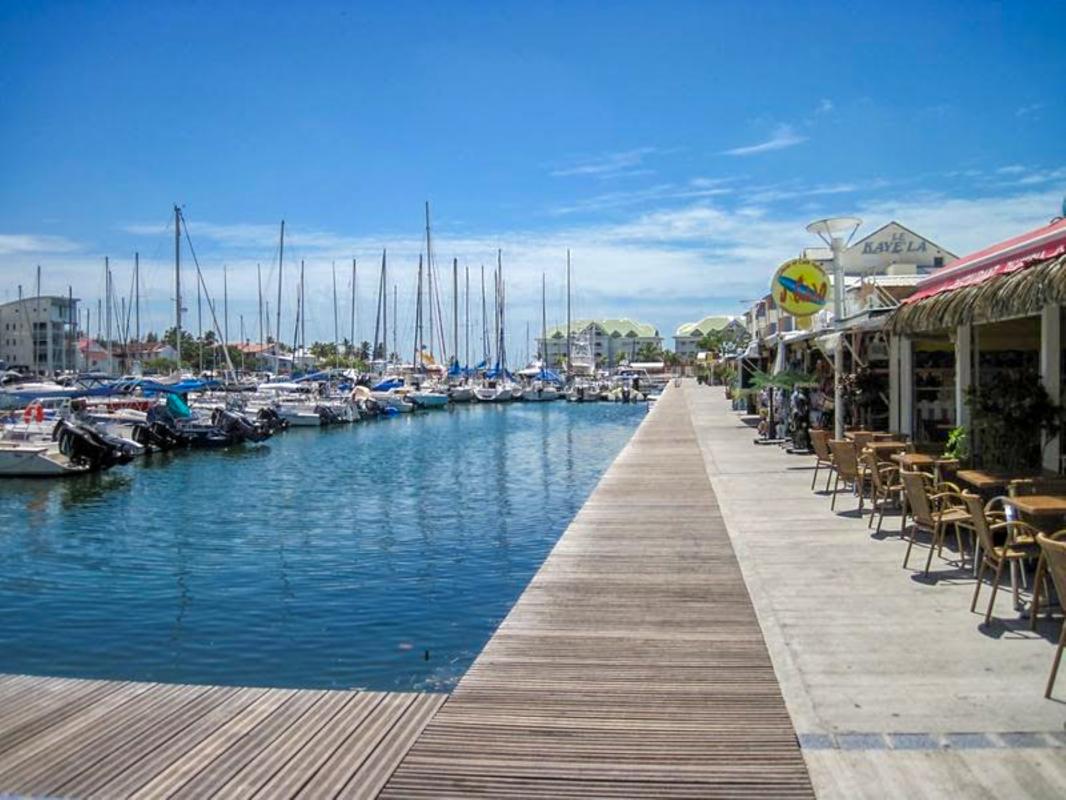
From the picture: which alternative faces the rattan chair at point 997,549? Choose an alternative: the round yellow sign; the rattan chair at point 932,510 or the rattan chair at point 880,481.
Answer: the round yellow sign

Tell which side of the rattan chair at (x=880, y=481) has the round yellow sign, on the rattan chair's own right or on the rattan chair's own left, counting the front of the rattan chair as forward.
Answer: on the rattan chair's own left

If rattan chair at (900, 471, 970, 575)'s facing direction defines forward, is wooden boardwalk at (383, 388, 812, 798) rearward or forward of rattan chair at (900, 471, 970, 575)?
rearward

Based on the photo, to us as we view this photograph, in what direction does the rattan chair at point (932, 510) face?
facing away from the viewer and to the right of the viewer

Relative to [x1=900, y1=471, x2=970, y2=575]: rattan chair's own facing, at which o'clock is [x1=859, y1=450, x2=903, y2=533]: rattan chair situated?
[x1=859, y1=450, x2=903, y2=533]: rattan chair is roughly at 10 o'clock from [x1=900, y1=471, x2=970, y2=575]: rattan chair.

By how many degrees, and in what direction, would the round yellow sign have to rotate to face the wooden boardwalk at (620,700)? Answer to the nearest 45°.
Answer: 0° — it already faces it

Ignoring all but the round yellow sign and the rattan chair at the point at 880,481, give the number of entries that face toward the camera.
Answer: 1

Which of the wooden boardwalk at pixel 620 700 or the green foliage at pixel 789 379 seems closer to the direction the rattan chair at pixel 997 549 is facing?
the green foliage

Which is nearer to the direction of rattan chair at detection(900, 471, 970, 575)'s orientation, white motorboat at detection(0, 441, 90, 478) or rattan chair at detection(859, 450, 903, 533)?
the rattan chair

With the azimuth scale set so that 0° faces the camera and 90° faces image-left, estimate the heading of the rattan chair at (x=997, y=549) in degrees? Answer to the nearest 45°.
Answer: approximately 225°
